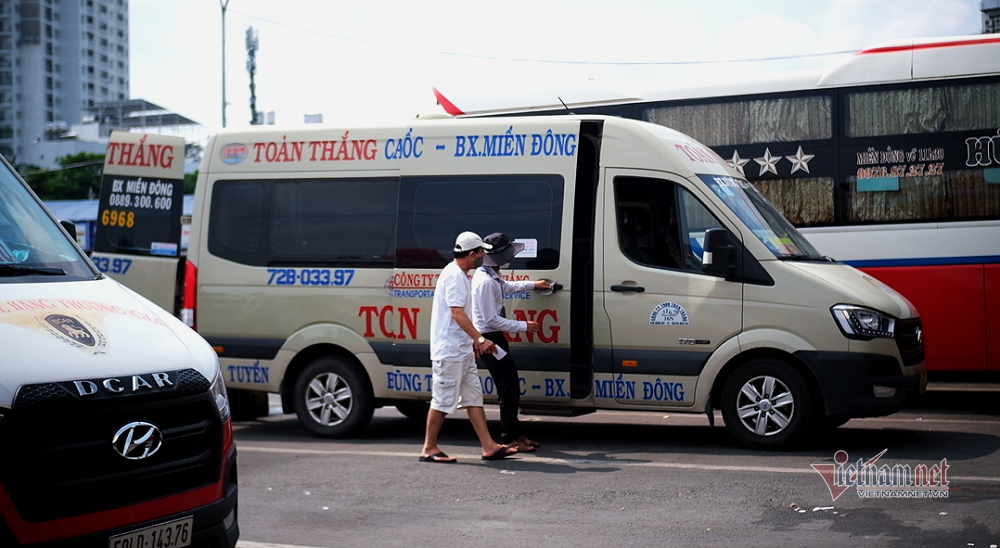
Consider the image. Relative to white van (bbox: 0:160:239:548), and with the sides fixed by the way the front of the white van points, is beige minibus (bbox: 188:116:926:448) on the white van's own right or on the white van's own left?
on the white van's own left

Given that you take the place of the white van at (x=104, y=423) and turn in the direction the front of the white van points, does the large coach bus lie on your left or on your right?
on your left

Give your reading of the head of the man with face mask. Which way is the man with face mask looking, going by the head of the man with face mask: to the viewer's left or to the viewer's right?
to the viewer's right

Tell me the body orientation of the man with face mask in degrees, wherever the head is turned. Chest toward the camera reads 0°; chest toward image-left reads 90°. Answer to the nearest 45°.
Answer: approximately 270°

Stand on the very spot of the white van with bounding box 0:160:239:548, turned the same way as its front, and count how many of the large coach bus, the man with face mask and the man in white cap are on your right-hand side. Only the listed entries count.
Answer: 0

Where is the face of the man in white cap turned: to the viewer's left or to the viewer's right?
to the viewer's right

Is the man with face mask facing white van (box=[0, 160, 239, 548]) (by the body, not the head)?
no

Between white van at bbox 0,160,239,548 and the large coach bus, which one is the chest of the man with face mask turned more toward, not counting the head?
the large coach bus
